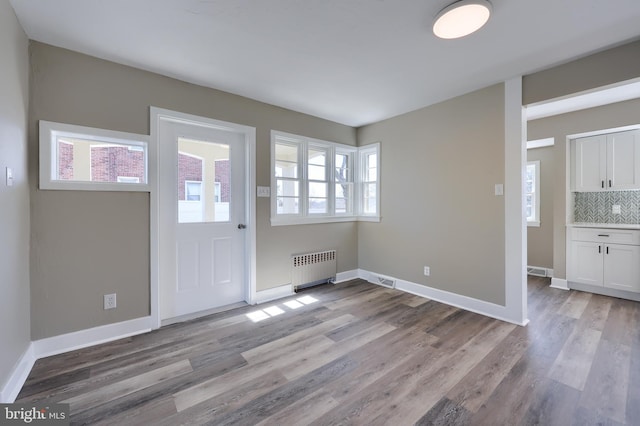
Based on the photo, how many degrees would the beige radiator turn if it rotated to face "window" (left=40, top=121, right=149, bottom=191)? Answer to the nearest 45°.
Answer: approximately 90° to its right

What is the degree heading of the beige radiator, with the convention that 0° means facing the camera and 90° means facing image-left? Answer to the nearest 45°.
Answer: approximately 315°

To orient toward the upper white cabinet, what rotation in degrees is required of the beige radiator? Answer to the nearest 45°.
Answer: approximately 45° to its left

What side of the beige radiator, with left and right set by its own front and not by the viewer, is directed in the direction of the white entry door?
right

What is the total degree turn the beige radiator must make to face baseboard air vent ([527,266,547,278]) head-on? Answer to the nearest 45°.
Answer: approximately 45° to its left

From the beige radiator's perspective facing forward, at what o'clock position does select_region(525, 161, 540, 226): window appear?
The window is roughly at 10 o'clock from the beige radiator.

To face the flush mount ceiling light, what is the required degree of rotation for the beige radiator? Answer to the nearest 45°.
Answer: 0° — it already faces it
